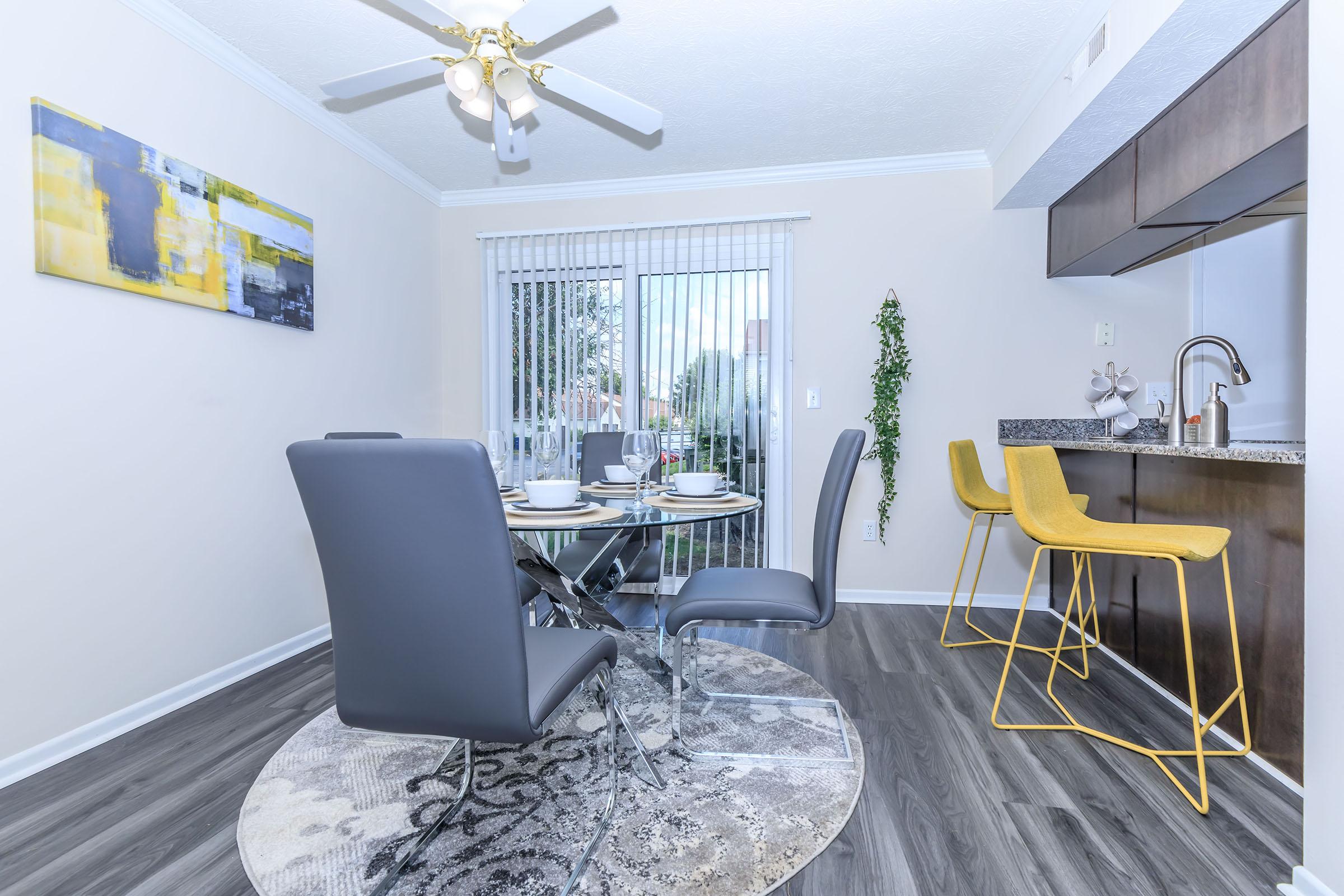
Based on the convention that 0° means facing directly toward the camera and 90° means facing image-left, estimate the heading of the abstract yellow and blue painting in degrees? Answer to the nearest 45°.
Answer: approximately 315°

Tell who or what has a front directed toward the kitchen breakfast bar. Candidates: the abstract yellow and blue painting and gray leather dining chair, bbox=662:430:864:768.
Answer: the abstract yellow and blue painting

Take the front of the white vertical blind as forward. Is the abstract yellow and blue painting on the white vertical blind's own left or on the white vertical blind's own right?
on the white vertical blind's own right

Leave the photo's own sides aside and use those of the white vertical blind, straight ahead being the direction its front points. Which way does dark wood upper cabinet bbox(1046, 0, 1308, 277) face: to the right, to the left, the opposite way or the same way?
to the right

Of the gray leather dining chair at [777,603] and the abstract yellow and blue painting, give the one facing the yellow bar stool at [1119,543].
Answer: the abstract yellow and blue painting

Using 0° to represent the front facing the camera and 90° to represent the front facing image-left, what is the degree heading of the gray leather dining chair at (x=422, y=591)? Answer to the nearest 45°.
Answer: approximately 225°

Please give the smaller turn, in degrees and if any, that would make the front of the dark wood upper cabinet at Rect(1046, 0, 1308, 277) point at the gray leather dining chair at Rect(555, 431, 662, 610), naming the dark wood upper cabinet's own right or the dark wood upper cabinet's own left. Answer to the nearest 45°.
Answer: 0° — it already faces it

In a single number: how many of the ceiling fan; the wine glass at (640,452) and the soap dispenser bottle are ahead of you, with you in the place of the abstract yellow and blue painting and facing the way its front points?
3

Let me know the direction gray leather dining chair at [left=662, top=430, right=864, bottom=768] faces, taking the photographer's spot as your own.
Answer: facing to the left of the viewer

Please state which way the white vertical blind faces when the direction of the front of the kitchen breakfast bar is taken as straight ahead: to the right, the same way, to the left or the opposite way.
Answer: to the left

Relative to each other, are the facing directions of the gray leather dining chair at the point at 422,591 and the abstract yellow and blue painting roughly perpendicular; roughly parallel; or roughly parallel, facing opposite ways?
roughly perpendicular
